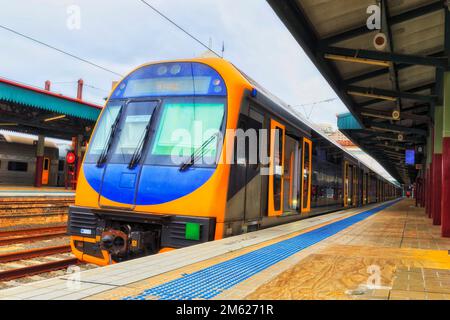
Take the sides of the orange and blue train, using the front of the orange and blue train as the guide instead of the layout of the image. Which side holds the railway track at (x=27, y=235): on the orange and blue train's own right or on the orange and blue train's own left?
on the orange and blue train's own right

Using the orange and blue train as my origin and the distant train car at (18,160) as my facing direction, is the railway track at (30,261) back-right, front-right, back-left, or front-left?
front-left

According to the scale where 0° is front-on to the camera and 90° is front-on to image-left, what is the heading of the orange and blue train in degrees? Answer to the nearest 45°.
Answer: approximately 45°

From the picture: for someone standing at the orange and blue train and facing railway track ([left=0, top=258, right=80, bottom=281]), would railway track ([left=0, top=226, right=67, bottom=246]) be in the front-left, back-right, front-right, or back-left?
front-right

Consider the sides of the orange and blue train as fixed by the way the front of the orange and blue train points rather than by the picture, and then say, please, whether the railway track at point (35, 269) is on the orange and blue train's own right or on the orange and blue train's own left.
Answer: on the orange and blue train's own right

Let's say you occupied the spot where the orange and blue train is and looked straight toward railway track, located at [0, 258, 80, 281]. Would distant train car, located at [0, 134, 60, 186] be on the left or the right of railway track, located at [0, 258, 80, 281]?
right

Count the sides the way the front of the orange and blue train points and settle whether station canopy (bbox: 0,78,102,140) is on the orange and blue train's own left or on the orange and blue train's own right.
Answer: on the orange and blue train's own right

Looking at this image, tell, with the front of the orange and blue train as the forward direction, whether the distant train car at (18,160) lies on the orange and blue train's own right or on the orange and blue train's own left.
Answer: on the orange and blue train's own right
